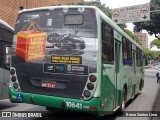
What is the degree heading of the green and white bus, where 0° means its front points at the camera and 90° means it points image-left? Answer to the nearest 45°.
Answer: approximately 225°
